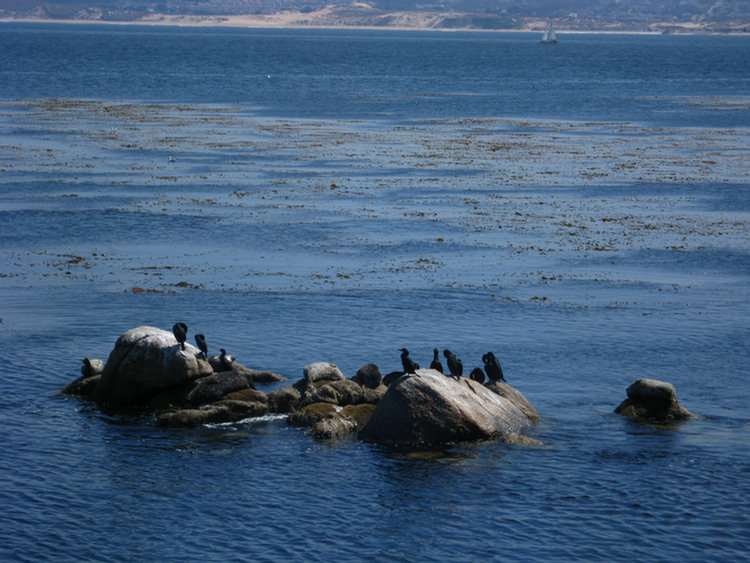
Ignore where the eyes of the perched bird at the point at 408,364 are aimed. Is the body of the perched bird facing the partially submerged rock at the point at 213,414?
yes

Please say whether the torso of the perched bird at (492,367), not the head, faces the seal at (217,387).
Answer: yes

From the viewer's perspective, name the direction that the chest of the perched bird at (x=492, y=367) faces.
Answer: to the viewer's left

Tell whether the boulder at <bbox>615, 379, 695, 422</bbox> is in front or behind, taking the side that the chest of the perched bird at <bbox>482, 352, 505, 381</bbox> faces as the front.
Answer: behind

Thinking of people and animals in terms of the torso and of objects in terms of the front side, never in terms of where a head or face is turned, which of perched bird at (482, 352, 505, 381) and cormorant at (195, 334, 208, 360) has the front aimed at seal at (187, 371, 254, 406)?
the perched bird

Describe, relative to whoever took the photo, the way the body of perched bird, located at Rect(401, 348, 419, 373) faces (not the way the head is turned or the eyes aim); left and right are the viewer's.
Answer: facing to the left of the viewer
